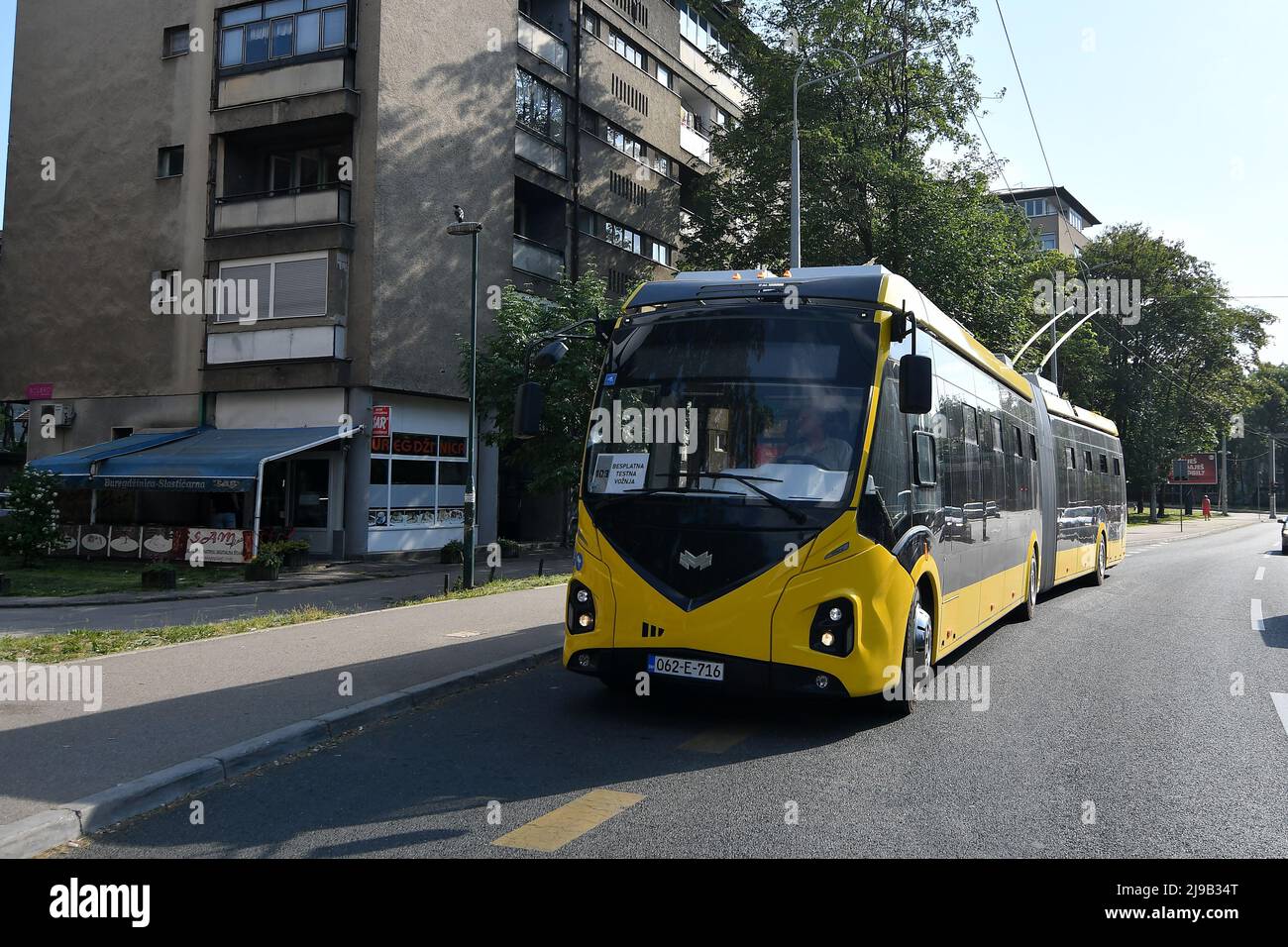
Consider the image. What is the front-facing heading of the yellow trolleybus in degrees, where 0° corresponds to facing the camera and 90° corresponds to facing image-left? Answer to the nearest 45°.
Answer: approximately 45°

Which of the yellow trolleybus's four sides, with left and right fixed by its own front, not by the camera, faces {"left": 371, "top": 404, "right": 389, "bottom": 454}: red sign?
right

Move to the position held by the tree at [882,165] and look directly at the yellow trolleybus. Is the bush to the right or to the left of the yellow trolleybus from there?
right

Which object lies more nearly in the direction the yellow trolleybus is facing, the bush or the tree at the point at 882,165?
the bush

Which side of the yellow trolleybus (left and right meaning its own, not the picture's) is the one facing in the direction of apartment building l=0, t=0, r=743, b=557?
right

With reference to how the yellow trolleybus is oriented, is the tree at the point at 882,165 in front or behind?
behind

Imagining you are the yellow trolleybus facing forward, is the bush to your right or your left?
on your right
